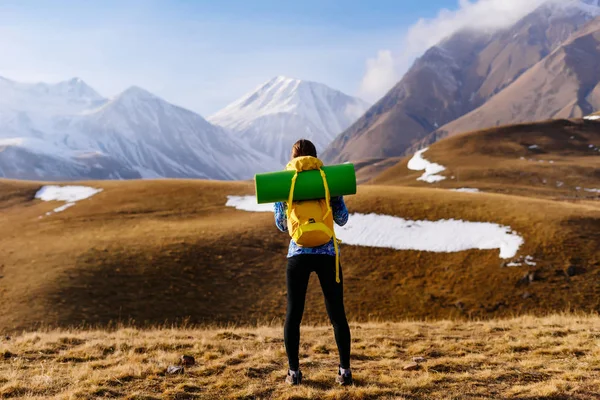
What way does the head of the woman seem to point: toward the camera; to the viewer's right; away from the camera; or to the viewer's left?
away from the camera

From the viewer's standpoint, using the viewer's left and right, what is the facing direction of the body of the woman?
facing away from the viewer

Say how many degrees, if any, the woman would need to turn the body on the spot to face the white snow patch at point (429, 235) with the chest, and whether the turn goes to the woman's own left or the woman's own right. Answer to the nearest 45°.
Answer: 0° — they already face it

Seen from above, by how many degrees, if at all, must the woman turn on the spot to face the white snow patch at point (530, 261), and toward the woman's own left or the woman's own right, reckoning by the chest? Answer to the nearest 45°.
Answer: approximately 45° to the woman's own right
